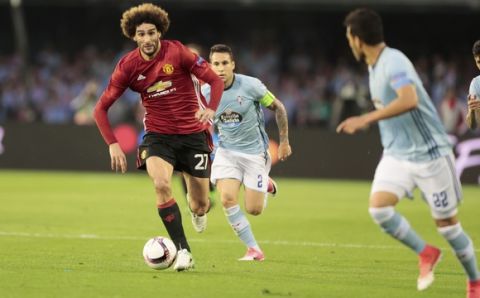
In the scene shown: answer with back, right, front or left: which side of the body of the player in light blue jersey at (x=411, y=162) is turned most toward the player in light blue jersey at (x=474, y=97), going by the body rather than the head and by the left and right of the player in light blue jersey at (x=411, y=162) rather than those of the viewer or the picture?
right

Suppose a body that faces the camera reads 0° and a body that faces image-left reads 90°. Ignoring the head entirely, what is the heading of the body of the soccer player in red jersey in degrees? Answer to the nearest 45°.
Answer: approximately 0°

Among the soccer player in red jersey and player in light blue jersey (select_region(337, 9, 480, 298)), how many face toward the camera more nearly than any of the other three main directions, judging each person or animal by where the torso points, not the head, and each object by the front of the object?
1

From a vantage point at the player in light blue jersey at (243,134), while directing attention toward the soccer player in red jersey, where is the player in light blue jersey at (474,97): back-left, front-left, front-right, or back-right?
back-left

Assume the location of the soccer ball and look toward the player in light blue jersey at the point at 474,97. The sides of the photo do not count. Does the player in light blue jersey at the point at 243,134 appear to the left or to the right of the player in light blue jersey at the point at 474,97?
left
